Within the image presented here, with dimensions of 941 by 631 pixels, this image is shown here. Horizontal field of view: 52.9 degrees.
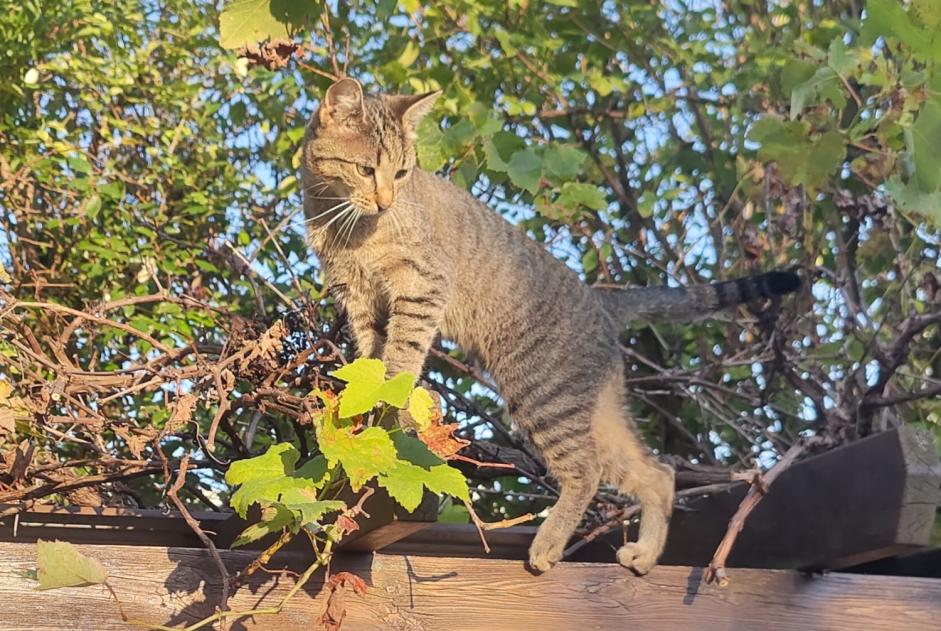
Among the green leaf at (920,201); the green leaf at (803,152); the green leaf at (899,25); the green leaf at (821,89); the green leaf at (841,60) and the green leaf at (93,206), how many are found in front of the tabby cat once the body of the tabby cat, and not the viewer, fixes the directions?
1

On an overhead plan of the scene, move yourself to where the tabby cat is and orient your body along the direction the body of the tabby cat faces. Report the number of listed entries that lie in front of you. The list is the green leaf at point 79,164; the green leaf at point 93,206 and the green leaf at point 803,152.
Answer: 2

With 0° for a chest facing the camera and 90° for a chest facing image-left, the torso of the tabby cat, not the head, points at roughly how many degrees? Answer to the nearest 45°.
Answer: approximately 90°

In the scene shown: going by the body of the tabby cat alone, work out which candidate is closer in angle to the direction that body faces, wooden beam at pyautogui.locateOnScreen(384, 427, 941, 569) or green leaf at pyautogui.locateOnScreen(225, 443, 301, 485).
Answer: the green leaf

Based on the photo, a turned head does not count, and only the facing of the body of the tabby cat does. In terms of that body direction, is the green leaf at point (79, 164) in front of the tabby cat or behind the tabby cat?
in front
